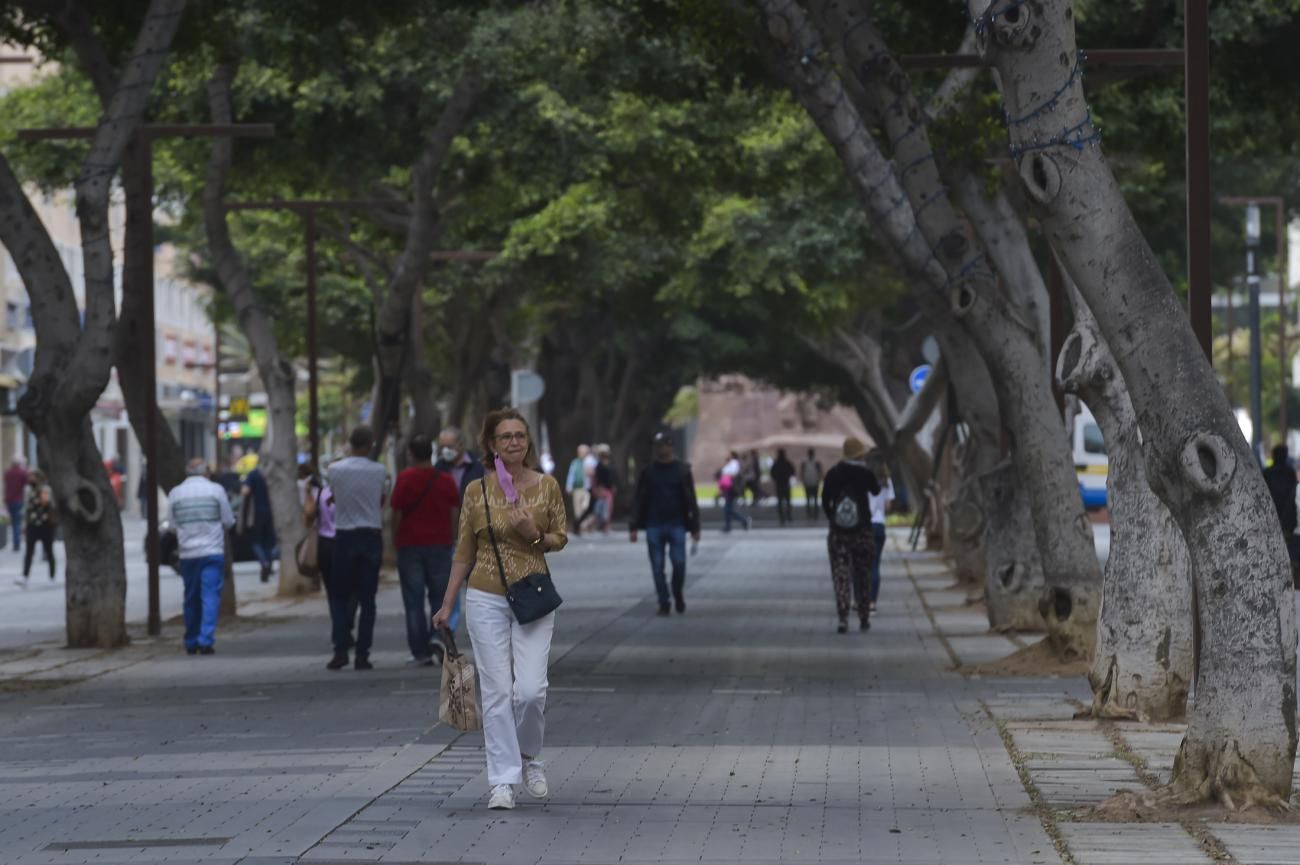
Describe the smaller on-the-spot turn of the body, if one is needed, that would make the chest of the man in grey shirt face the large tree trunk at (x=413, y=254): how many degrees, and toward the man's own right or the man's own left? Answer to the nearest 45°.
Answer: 0° — they already face it

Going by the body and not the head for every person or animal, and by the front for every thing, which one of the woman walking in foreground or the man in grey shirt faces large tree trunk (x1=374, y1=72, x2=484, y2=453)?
the man in grey shirt

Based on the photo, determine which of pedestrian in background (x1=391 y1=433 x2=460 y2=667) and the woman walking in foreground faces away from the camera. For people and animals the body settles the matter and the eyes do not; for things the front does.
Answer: the pedestrian in background

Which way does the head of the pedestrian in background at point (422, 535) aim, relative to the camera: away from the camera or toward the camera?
away from the camera

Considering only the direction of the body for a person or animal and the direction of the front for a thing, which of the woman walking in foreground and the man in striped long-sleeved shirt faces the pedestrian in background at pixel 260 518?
the man in striped long-sleeved shirt

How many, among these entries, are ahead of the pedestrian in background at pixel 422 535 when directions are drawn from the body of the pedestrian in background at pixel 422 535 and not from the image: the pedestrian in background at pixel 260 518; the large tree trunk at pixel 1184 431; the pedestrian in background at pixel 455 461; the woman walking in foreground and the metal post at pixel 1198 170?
2

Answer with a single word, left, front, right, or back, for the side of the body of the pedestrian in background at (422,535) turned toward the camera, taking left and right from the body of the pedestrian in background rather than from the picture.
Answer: back

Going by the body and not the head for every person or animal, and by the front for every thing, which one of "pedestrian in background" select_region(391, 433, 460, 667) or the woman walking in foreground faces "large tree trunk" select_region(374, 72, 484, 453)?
the pedestrian in background

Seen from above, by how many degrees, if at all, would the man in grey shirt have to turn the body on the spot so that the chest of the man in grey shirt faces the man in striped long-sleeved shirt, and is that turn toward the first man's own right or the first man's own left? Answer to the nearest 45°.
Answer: approximately 45° to the first man's own left

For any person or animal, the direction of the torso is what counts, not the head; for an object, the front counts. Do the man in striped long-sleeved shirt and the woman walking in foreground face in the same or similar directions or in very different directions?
very different directions

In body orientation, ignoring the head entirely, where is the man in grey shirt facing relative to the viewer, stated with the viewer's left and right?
facing away from the viewer

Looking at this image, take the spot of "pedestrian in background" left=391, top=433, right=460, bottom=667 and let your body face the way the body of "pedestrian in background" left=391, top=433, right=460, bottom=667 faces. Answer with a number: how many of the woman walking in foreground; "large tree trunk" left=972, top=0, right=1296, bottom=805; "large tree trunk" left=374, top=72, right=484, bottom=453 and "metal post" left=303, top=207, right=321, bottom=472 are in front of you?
2
